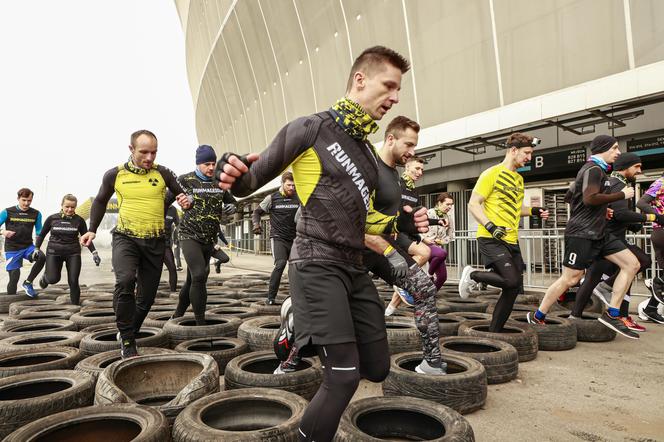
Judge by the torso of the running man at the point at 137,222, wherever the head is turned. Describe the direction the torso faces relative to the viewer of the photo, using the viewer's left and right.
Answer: facing the viewer

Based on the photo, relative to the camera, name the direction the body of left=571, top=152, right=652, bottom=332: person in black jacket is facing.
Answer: to the viewer's right

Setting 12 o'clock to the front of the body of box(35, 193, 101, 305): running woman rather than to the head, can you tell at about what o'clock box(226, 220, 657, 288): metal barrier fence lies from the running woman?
The metal barrier fence is roughly at 9 o'clock from the running woman.

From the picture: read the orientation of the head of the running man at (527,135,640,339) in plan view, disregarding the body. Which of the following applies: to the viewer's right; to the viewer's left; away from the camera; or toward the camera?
to the viewer's right

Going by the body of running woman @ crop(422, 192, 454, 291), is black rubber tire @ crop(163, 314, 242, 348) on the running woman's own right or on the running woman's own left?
on the running woman's own right

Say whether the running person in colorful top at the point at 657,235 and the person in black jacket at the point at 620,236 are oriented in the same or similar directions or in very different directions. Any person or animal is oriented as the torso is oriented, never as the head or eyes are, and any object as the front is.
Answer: same or similar directions

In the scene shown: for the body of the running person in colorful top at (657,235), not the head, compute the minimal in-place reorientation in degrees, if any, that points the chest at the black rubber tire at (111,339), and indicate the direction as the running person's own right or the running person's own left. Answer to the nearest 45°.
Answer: approximately 135° to the running person's own right

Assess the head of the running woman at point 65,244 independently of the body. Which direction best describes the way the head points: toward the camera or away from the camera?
toward the camera

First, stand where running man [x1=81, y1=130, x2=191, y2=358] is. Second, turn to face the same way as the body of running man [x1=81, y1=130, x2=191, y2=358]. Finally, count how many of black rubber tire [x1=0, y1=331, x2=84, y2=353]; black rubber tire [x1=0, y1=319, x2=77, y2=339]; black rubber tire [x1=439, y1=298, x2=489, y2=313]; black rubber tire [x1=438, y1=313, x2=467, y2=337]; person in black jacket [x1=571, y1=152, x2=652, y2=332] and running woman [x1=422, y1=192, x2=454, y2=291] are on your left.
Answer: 4

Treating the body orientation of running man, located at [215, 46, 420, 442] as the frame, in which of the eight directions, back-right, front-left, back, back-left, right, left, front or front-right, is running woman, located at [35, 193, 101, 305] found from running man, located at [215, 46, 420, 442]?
back

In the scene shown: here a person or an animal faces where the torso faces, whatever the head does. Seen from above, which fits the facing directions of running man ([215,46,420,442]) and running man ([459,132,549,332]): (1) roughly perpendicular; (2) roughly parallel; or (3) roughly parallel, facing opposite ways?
roughly parallel
